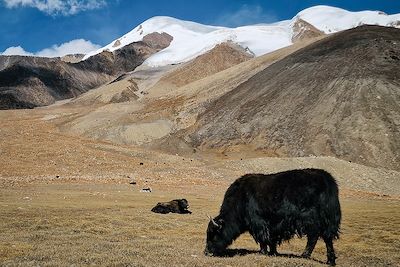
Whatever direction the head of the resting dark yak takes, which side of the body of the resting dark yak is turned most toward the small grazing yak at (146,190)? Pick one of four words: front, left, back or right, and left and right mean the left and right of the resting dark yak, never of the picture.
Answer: left

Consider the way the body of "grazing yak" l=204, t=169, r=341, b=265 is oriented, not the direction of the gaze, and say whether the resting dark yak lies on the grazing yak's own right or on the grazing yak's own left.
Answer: on the grazing yak's own right

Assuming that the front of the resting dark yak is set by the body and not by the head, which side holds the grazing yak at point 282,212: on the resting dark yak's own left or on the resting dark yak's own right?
on the resting dark yak's own right

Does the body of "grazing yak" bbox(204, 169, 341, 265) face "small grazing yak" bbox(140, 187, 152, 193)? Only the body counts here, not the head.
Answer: no

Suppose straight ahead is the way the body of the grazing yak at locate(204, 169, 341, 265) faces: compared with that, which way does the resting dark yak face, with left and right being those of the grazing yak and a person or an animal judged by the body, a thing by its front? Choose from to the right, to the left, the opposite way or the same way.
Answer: the opposite way

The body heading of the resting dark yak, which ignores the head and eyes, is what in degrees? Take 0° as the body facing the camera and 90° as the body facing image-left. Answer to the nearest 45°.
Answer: approximately 270°

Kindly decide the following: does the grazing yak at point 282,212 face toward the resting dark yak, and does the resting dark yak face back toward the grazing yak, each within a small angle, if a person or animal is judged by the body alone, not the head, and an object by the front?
no

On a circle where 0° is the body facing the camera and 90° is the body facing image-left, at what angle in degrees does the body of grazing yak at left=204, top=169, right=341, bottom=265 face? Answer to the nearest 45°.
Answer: approximately 90°

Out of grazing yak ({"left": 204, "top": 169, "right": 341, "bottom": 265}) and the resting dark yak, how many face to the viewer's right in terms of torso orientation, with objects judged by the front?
1
